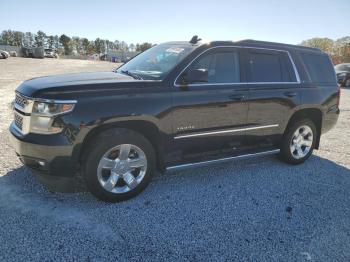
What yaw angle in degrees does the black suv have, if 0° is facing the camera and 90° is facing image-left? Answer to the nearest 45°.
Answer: approximately 45°

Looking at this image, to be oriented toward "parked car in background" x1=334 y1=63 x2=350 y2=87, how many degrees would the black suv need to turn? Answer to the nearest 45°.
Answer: approximately 180°
